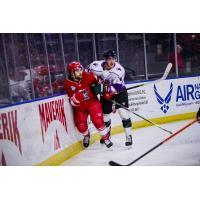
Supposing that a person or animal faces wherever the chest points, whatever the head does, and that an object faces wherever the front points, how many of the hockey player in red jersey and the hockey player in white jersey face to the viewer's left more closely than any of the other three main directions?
0

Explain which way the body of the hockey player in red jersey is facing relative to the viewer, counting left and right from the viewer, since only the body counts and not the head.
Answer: facing the viewer and to the right of the viewer

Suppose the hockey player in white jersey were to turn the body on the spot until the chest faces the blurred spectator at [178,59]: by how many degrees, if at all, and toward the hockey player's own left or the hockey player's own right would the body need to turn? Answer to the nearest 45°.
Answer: approximately 90° to the hockey player's own left

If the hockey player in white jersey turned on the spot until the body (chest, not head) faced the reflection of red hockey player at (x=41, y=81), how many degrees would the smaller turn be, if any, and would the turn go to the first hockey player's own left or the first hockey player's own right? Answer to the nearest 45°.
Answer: approximately 90° to the first hockey player's own right

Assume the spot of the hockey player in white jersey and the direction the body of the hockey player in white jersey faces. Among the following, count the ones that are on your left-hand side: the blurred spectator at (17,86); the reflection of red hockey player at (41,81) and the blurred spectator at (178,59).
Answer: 1

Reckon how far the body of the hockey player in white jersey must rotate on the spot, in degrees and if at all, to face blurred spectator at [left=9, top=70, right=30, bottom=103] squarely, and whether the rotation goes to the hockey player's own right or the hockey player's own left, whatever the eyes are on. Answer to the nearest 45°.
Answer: approximately 90° to the hockey player's own right

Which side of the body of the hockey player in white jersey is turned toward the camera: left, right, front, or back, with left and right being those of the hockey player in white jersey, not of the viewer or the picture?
front

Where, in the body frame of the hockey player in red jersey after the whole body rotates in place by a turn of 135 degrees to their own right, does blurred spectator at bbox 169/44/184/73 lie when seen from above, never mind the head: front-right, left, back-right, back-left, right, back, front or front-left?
right
